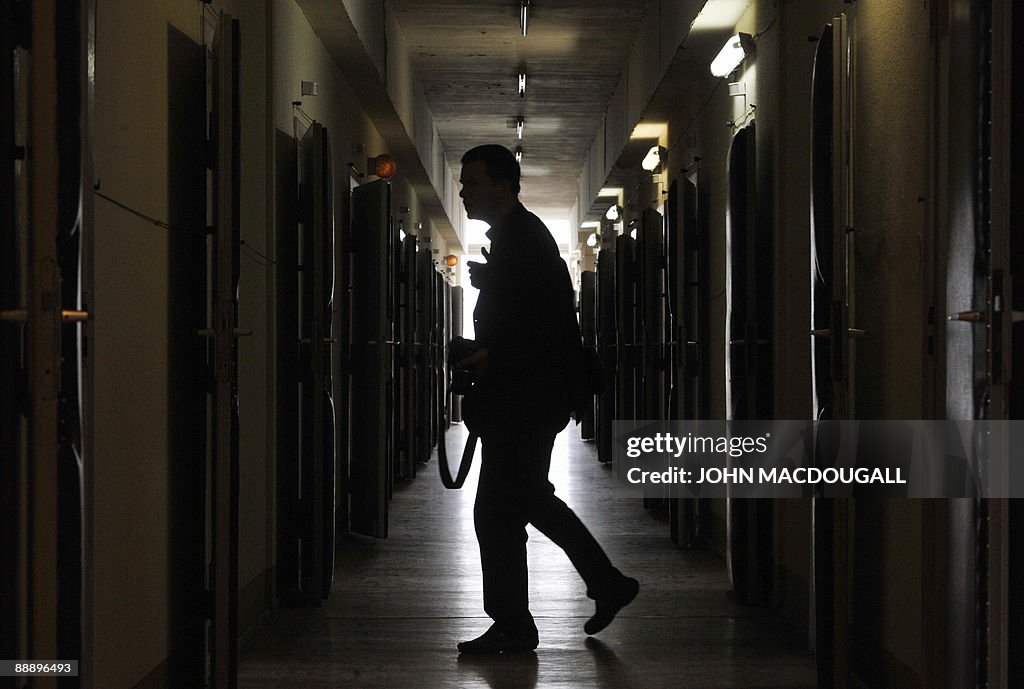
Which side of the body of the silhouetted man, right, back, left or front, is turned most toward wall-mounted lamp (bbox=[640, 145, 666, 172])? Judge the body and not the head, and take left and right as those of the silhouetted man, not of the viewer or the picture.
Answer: right

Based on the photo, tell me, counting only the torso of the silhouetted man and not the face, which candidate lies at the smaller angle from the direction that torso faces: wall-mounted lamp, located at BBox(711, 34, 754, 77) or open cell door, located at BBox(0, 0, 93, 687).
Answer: the open cell door

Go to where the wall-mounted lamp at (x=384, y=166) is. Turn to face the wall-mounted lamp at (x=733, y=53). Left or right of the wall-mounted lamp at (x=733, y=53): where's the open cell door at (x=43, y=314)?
right

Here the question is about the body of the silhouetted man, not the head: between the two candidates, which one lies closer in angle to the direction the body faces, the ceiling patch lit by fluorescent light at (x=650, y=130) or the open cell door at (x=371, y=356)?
the open cell door

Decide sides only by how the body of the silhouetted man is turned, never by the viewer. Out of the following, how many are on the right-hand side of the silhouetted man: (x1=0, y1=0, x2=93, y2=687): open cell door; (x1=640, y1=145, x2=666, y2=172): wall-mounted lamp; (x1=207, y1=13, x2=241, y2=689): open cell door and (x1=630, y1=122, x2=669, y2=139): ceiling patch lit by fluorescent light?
2

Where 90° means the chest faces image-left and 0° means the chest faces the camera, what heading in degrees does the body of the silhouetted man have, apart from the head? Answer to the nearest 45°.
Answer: approximately 90°

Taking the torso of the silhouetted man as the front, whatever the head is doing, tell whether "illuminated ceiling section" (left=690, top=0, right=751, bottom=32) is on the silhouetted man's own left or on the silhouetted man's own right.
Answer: on the silhouetted man's own right

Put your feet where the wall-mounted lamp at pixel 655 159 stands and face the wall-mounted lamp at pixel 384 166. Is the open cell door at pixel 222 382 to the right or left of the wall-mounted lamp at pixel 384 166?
left

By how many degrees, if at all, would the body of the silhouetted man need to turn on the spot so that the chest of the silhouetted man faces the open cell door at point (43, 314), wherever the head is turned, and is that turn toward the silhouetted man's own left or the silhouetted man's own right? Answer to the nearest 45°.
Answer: approximately 45° to the silhouetted man's own left

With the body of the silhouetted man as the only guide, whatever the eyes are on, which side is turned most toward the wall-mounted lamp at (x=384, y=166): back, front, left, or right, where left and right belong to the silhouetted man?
right

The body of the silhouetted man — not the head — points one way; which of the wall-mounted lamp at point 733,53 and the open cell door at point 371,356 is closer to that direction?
the open cell door

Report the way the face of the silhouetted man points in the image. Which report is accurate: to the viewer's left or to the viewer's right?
to the viewer's left

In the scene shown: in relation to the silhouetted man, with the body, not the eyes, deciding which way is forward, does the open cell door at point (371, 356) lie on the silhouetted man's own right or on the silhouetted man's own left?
on the silhouetted man's own right

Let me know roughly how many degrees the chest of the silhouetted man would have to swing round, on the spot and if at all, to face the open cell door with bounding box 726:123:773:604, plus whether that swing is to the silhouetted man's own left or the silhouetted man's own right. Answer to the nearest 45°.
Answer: approximately 135° to the silhouetted man's own right

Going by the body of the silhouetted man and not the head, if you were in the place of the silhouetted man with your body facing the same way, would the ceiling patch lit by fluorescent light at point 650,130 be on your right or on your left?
on your right
